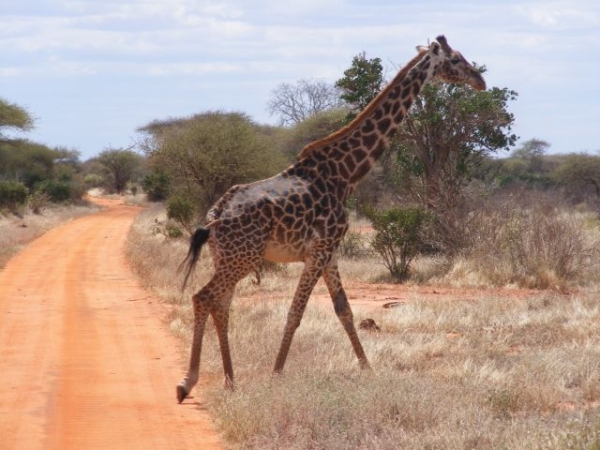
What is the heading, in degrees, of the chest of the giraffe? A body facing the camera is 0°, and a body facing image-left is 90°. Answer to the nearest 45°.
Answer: approximately 270°

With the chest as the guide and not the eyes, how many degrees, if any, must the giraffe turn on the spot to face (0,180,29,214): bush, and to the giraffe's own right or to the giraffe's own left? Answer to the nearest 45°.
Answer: approximately 135° to the giraffe's own left

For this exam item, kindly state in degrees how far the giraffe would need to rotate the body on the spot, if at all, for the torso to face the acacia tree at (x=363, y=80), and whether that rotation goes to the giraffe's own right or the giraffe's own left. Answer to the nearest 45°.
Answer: approximately 90° to the giraffe's own left

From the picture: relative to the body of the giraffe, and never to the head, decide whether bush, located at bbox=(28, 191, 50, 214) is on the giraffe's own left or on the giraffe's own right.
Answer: on the giraffe's own left

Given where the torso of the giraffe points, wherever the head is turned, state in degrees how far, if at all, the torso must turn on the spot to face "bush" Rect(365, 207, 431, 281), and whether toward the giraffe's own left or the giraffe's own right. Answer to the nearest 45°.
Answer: approximately 90° to the giraffe's own left

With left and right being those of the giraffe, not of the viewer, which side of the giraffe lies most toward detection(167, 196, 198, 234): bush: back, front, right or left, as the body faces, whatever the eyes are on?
left

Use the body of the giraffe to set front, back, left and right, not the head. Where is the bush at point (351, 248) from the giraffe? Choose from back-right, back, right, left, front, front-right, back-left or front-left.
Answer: left

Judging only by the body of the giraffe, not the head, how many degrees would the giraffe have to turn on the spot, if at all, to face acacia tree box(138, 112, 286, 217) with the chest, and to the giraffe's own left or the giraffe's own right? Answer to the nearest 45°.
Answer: approximately 90° to the giraffe's own left

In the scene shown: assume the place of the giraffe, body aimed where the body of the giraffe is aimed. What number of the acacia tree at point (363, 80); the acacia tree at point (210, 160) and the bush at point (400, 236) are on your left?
3

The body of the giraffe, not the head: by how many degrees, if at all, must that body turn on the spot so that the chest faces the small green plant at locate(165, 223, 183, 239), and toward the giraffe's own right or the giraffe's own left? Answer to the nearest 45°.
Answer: approximately 90° to the giraffe's own left

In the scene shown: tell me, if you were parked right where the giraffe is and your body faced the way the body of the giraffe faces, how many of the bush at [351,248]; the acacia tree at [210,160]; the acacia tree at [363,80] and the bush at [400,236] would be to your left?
4
